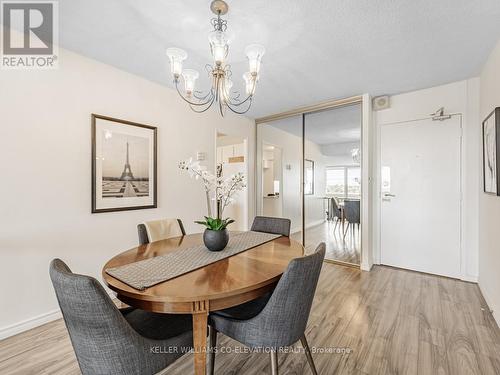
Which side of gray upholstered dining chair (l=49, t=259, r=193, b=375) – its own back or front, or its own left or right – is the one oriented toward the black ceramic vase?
front

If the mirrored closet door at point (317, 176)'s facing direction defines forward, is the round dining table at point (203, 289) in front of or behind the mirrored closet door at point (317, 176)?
in front

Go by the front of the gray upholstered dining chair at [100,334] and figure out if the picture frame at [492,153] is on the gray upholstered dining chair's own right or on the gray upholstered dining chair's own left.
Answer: on the gray upholstered dining chair's own right

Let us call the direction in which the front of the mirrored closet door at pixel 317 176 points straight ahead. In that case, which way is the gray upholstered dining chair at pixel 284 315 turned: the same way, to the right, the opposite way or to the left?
to the right

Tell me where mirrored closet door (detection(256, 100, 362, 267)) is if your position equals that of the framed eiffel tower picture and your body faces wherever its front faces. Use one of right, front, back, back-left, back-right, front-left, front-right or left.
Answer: front-left

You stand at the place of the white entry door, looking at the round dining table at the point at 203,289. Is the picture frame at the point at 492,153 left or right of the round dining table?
left

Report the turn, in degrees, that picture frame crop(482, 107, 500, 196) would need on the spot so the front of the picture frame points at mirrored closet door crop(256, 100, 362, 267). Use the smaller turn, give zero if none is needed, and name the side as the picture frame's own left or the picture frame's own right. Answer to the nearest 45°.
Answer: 0° — it already faces it

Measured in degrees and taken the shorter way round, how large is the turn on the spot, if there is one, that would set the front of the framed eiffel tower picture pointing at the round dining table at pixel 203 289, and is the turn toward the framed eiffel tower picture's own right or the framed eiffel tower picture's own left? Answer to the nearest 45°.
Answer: approximately 45° to the framed eiffel tower picture's own right

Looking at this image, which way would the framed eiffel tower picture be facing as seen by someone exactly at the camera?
facing the viewer and to the right of the viewer

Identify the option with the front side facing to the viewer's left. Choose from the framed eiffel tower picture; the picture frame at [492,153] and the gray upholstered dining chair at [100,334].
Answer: the picture frame

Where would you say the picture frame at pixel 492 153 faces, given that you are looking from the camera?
facing to the left of the viewer

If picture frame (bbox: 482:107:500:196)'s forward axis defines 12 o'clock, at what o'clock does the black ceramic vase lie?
The black ceramic vase is roughly at 10 o'clock from the picture frame.
